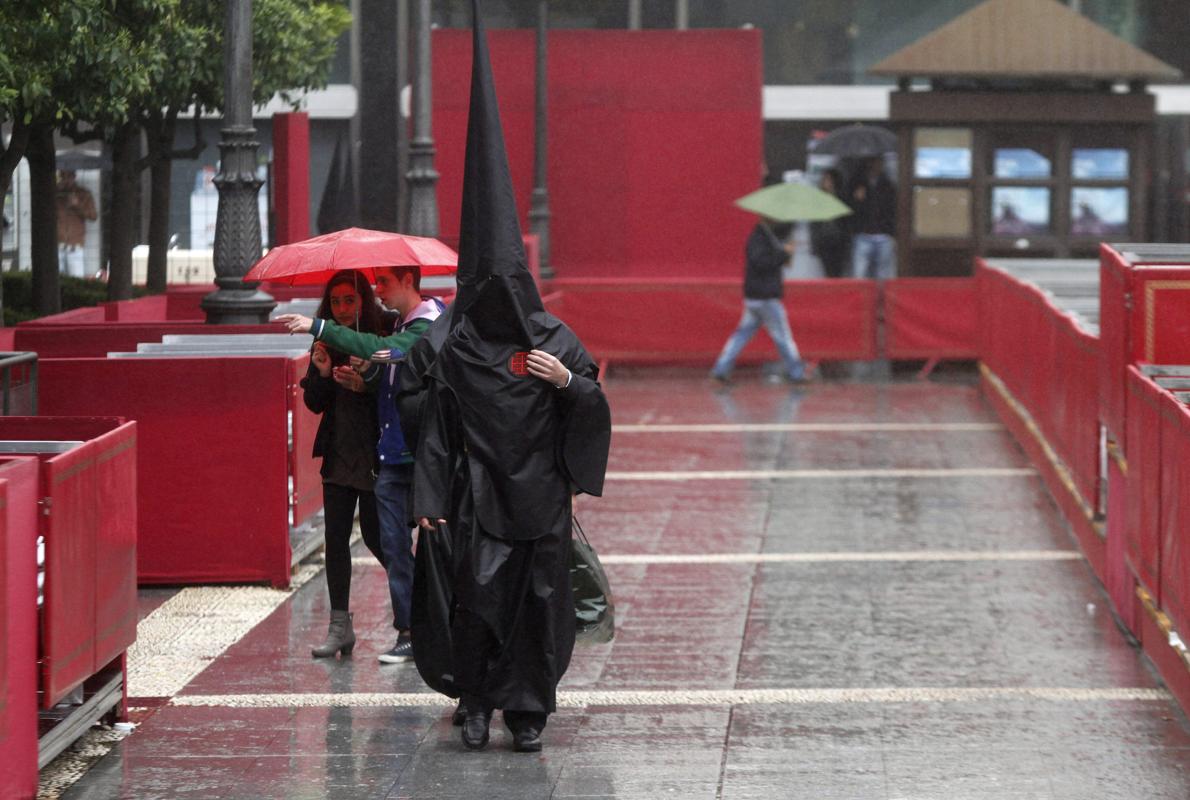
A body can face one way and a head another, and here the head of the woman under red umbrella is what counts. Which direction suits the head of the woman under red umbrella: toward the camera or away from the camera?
toward the camera

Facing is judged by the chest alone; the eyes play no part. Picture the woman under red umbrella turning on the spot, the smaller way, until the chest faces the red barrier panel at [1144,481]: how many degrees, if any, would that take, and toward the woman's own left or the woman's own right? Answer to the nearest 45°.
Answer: approximately 135° to the woman's own left

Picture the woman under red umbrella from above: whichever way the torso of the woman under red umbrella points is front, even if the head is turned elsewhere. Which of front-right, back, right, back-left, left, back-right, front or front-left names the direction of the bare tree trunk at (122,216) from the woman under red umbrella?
back-right

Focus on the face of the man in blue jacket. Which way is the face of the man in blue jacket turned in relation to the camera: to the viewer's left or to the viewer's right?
to the viewer's left

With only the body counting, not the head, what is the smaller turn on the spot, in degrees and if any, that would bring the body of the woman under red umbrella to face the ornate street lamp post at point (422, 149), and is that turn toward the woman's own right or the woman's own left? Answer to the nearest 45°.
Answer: approximately 135° to the woman's own right

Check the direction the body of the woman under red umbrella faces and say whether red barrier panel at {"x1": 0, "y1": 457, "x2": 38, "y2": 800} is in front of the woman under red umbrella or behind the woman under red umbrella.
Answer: in front

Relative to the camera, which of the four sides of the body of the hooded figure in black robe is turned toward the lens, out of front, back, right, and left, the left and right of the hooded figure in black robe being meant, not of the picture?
front

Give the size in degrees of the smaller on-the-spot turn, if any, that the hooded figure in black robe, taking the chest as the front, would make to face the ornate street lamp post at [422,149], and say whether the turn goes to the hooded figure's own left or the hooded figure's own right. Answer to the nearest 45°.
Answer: approximately 180°

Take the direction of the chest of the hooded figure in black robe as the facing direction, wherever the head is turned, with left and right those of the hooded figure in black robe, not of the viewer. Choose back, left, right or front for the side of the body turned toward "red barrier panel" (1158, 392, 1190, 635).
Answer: left
